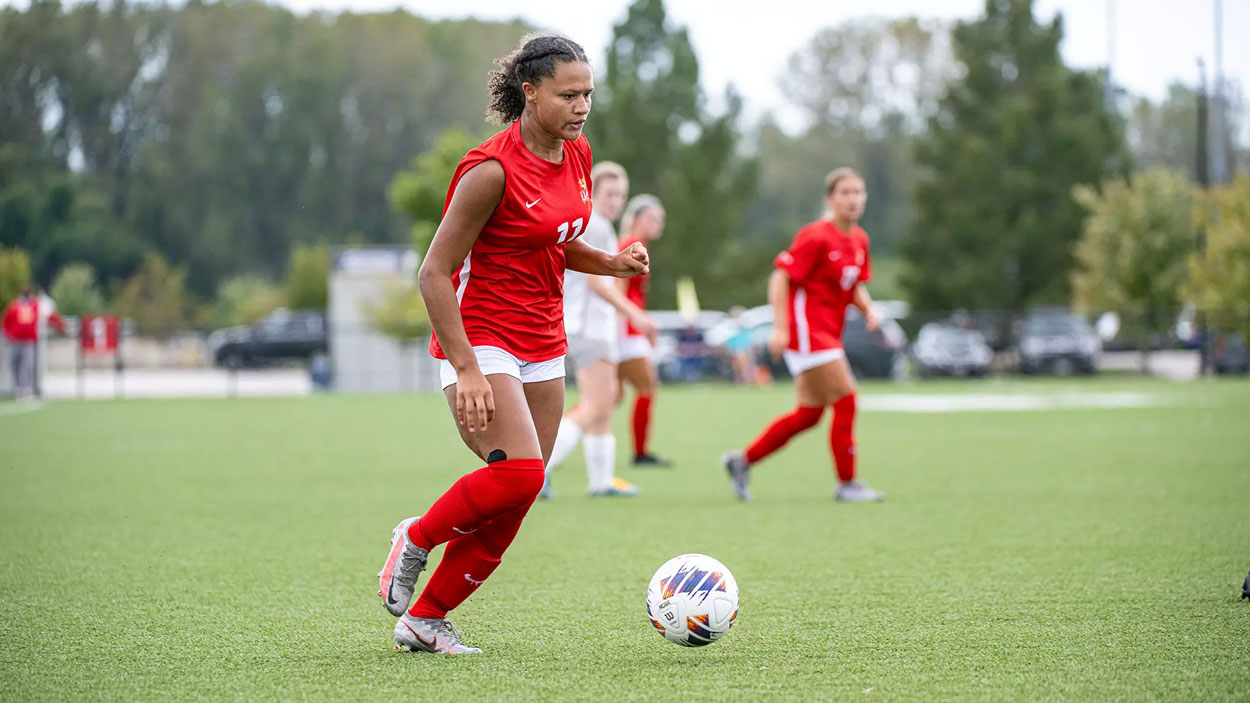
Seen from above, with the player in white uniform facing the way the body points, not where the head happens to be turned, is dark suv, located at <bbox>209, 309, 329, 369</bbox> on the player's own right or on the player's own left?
on the player's own left

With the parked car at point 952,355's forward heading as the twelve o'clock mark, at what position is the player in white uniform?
The player in white uniform is roughly at 12 o'clock from the parked car.

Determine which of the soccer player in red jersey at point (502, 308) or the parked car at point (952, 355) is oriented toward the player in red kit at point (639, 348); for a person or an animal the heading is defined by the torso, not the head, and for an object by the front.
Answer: the parked car

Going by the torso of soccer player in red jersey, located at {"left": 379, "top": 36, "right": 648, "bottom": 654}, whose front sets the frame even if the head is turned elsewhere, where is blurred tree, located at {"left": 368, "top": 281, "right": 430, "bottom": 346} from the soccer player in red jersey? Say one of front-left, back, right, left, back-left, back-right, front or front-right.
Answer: back-left

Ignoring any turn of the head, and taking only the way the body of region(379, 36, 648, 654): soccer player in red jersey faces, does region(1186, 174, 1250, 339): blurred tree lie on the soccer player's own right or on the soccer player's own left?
on the soccer player's own left

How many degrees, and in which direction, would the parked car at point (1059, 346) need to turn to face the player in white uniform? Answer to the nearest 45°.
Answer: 0° — it already faces them

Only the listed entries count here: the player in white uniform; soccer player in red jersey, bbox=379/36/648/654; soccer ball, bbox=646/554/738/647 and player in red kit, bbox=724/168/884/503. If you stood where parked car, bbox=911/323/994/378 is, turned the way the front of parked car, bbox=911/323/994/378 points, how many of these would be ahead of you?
4
